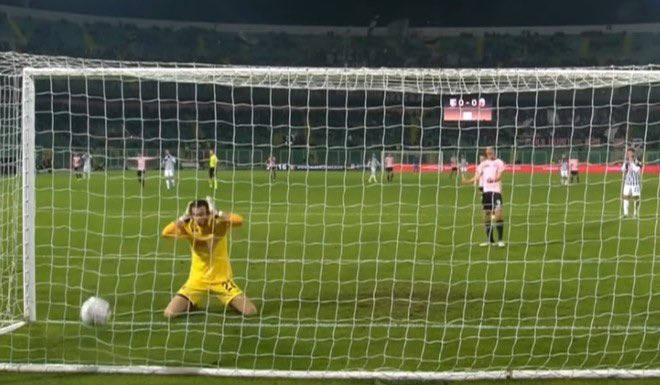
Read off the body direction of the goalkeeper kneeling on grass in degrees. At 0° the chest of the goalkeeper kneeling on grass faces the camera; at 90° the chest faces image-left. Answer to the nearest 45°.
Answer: approximately 0°

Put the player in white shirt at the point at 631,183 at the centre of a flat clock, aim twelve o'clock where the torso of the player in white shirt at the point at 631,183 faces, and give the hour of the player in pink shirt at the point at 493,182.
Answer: the player in pink shirt at the point at 493,182 is roughly at 1 o'clock from the player in white shirt at the point at 631,183.

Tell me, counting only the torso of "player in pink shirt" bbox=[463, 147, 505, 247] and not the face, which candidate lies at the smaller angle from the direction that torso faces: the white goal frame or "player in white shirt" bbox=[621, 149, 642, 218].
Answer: the white goal frame

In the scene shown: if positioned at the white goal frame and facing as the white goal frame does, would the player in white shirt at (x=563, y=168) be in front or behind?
in front

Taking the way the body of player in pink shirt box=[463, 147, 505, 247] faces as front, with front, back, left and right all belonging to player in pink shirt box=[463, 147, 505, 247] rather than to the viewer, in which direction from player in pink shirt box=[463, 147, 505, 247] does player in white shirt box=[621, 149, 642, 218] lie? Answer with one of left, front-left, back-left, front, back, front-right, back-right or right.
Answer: back

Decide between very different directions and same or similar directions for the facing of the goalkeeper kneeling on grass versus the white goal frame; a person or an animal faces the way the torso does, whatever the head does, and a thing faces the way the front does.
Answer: very different directions

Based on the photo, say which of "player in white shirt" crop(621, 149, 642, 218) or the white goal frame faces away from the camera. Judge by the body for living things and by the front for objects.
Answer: the white goal frame

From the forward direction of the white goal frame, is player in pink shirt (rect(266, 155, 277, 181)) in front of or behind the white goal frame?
in front

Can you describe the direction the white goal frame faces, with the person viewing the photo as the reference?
facing away from the viewer

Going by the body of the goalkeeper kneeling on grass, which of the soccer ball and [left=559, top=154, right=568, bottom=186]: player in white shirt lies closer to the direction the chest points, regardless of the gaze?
the soccer ball

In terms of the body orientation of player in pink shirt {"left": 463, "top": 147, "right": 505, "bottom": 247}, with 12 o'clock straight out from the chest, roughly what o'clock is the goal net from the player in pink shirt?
The goal net is roughly at 11 o'clock from the player in pink shirt.
